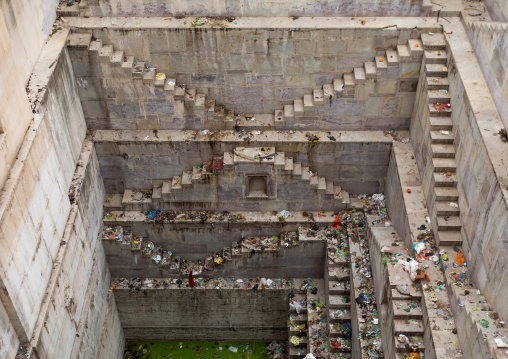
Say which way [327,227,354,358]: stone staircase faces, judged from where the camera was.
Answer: facing the viewer

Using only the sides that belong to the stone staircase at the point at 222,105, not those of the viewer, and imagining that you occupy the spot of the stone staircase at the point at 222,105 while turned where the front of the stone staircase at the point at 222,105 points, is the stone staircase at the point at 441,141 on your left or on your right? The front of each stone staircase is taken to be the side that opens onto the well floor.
on your left

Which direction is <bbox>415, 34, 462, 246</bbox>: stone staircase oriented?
toward the camera

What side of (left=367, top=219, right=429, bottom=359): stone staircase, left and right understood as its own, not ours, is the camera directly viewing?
front

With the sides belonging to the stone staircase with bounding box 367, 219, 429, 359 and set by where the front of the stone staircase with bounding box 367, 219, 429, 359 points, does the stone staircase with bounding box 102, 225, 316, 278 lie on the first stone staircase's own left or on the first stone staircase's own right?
on the first stone staircase's own right

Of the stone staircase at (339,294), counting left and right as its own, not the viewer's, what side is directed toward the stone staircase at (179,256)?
right

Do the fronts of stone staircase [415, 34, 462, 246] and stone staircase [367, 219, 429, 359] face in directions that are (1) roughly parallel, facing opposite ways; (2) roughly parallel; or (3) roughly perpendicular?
roughly parallel

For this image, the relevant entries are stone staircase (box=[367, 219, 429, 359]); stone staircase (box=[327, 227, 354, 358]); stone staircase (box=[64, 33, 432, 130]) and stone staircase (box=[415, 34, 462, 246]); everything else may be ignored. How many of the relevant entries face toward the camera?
4
